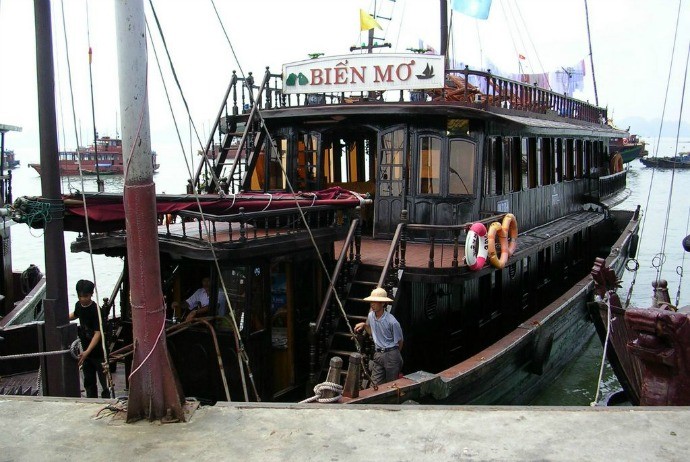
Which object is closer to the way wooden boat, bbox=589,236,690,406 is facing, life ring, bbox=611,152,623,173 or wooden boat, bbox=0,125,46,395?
the wooden boat

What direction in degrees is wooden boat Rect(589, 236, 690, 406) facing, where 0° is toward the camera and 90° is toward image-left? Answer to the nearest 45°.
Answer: approximately 45°

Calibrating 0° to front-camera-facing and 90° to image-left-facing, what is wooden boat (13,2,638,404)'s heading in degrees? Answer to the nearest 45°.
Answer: approximately 45°

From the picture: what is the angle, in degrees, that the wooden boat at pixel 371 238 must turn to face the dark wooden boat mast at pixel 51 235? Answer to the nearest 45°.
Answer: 0° — it already faces it

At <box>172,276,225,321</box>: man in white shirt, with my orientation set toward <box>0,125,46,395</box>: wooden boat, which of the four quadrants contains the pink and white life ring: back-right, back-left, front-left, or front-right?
back-right

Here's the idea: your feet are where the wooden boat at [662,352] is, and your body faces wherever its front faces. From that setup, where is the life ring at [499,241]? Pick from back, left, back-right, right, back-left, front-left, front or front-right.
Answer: right

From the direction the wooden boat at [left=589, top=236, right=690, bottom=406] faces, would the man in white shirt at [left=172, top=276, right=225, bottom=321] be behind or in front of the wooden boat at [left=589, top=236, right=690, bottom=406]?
in front

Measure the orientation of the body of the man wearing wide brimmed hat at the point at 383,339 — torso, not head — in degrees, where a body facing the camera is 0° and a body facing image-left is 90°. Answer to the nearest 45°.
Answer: approximately 45°

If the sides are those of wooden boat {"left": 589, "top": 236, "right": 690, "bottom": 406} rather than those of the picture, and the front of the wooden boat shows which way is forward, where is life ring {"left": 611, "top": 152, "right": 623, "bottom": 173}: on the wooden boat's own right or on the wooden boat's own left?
on the wooden boat's own right

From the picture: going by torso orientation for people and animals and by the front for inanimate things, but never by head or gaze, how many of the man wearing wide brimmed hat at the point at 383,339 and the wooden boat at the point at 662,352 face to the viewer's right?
0

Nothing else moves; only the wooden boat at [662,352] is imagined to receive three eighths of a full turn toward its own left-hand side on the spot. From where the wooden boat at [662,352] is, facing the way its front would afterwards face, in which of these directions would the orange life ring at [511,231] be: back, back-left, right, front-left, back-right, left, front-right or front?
back-left

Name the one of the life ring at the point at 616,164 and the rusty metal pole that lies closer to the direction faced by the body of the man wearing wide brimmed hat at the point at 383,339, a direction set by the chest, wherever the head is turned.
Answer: the rusty metal pole
